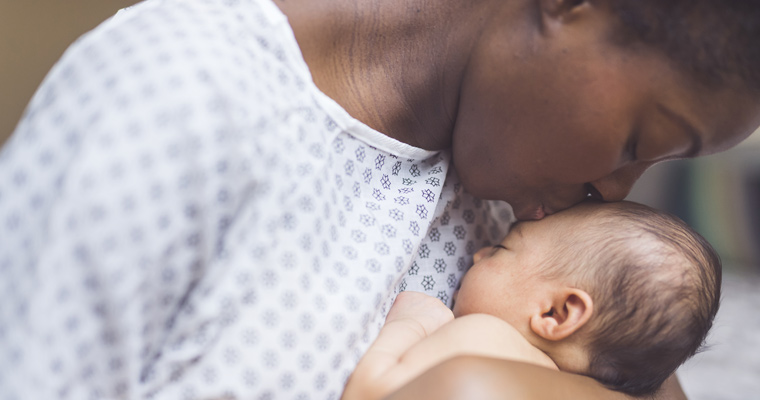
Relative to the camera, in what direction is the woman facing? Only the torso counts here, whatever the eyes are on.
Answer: to the viewer's right

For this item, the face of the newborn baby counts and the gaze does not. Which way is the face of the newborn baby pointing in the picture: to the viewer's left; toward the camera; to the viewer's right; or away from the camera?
to the viewer's left
